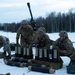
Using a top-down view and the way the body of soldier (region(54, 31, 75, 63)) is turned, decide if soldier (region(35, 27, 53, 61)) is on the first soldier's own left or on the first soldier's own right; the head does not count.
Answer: on the first soldier's own right

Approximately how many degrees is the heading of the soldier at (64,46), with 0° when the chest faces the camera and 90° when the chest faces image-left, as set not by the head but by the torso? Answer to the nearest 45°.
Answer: approximately 45°

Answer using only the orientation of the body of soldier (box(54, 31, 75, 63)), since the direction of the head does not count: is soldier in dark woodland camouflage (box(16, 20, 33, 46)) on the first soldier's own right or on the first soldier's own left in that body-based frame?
on the first soldier's own right

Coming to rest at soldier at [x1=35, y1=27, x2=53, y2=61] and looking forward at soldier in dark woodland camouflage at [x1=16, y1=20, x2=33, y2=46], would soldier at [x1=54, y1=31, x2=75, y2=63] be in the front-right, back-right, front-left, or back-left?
back-right
